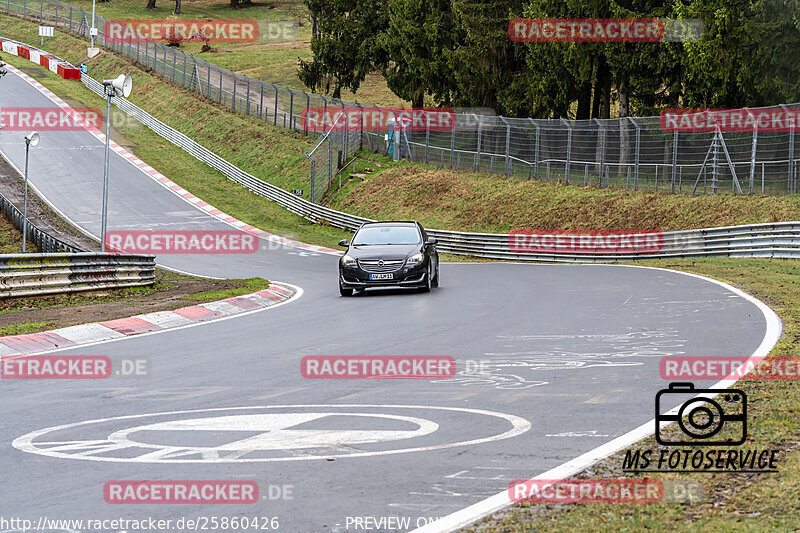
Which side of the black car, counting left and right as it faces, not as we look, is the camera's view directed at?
front

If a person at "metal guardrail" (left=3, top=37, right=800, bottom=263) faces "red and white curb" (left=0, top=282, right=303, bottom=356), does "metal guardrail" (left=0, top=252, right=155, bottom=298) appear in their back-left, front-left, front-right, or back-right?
front-right

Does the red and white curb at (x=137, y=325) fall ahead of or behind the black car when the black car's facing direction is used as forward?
ahead

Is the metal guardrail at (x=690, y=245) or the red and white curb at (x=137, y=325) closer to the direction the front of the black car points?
the red and white curb

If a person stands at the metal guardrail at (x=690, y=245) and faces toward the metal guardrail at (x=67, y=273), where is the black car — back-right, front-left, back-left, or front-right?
front-left

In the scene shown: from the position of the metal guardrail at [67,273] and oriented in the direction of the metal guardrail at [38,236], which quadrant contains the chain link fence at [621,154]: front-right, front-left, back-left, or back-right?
front-right

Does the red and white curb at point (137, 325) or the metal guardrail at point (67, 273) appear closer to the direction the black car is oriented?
the red and white curb

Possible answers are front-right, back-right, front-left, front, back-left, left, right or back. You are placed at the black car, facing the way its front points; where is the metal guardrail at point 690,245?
back-left

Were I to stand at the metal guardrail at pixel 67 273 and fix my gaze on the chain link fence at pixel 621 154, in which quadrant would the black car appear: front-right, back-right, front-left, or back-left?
front-right

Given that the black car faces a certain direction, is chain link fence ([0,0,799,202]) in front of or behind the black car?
behind

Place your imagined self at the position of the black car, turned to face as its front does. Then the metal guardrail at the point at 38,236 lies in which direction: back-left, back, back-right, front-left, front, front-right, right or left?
back-right
